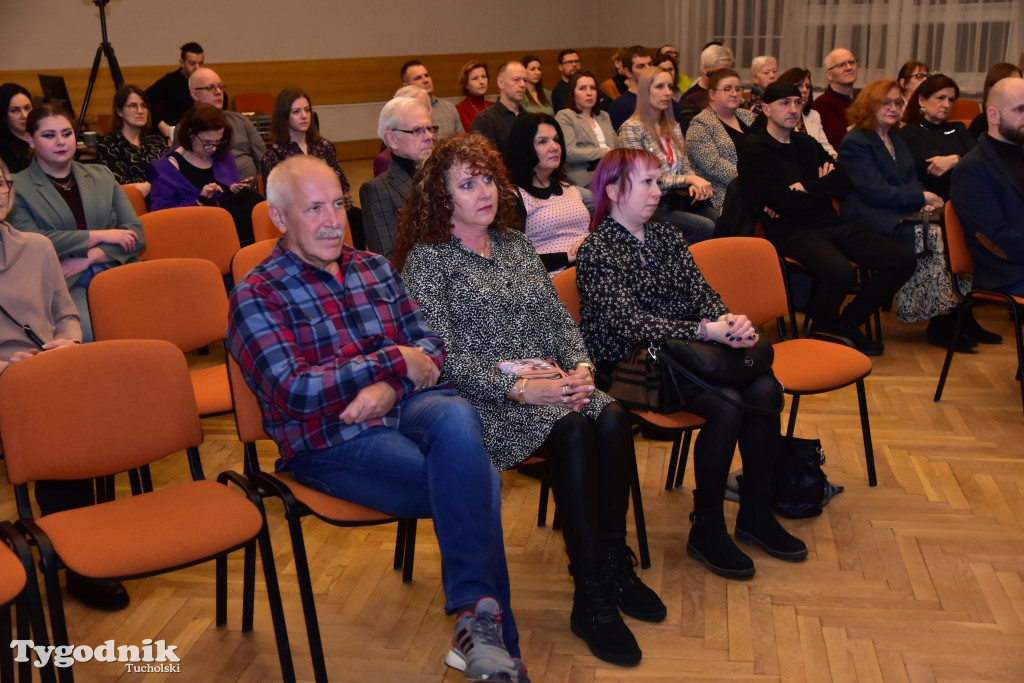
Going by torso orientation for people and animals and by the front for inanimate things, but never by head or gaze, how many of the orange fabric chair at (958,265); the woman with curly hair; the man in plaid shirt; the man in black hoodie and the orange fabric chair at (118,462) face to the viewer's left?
0

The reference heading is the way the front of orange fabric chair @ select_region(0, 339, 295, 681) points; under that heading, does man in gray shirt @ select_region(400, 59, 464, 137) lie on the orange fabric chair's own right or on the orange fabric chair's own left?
on the orange fabric chair's own left

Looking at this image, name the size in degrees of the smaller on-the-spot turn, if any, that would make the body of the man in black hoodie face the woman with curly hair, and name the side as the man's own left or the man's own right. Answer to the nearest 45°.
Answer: approximately 45° to the man's own right

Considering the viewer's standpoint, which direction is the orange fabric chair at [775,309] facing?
facing the viewer and to the right of the viewer

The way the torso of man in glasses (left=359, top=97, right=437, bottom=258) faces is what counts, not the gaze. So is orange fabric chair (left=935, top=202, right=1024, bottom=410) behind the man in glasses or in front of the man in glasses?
in front

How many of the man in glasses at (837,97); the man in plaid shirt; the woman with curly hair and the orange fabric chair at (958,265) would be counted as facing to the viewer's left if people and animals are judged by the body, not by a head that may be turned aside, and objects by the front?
0

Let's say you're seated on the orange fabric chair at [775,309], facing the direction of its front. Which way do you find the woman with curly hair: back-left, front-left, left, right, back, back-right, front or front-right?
right

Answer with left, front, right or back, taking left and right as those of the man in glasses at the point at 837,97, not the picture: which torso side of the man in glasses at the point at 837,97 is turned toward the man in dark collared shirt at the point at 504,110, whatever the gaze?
right

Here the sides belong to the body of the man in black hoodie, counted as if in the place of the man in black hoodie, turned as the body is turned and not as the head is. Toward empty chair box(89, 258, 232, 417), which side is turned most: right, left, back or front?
right
